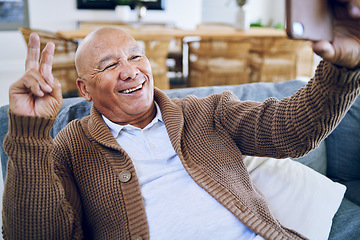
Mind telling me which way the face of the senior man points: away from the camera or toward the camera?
toward the camera

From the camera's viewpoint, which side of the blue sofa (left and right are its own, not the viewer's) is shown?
front

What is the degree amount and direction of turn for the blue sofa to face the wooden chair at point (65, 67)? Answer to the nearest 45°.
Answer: approximately 135° to its right

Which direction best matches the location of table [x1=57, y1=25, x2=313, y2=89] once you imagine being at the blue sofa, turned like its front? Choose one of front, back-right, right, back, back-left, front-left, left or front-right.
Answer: back

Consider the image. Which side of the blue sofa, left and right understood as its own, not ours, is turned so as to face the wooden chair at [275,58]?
back

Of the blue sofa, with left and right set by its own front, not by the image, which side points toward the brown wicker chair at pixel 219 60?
back
